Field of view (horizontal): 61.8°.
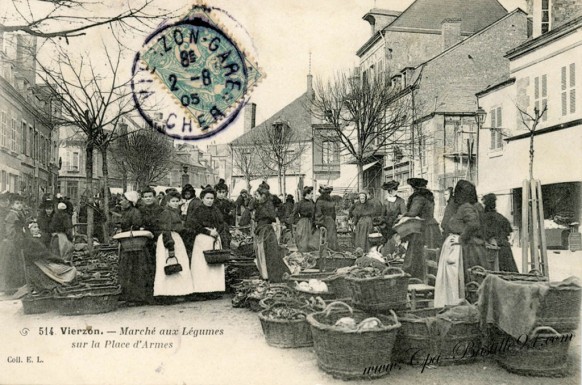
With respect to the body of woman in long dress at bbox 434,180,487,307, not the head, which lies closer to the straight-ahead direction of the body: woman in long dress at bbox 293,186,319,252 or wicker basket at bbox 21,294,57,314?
the wicker basket

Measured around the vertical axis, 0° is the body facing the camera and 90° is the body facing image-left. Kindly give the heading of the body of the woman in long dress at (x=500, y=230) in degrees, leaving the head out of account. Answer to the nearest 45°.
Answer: approximately 90°

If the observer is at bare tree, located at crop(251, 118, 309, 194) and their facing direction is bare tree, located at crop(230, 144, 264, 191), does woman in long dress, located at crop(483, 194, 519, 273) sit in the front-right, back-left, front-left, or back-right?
back-left

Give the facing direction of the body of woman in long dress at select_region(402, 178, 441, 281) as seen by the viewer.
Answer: to the viewer's left

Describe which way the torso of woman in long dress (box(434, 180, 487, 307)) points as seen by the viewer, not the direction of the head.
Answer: to the viewer's left

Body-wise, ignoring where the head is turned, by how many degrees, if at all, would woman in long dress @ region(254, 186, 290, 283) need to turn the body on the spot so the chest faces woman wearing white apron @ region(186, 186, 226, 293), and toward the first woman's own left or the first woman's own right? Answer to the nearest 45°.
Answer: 0° — they already face them

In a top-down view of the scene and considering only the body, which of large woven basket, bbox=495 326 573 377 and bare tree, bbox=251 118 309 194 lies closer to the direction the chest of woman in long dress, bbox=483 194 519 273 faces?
the bare tree

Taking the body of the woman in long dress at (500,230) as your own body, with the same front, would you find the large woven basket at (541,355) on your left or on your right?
on your left

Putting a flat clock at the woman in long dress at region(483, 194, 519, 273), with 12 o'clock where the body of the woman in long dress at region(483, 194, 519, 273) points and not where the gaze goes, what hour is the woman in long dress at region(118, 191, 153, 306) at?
the woman in long dress at region(118, 191, 153, 306) is roughly at 11 o'clock from the woman in long dress at region(483, 194, 519, 273).

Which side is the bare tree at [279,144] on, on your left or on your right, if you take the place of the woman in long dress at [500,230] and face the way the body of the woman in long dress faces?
on your right
